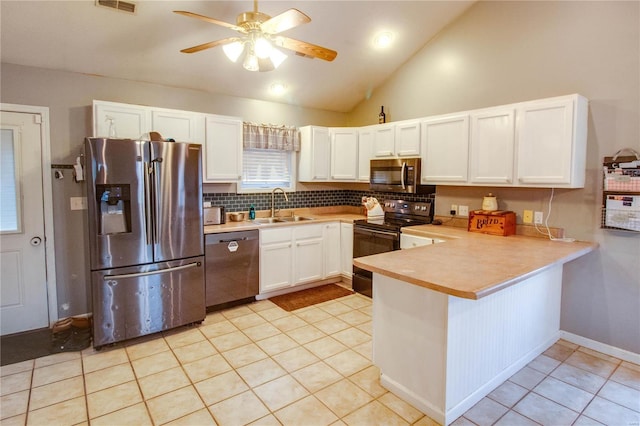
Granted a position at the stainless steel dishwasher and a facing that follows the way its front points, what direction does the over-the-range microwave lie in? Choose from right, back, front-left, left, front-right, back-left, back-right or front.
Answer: front-left

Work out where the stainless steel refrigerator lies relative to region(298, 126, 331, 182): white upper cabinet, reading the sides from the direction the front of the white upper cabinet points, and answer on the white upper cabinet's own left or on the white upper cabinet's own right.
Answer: on the white upper cabinet's own right
